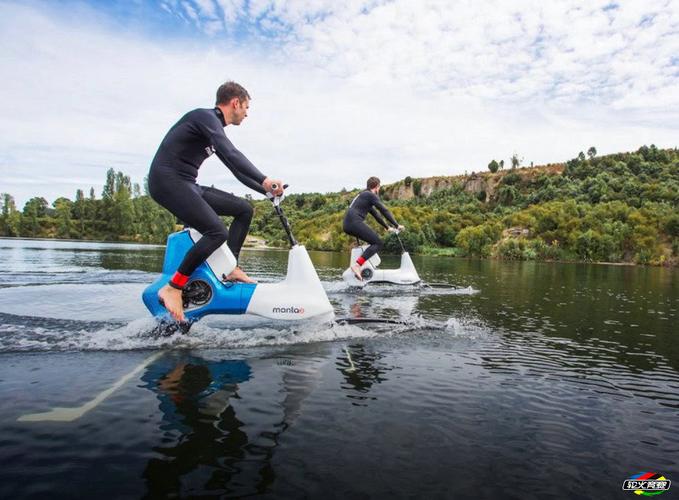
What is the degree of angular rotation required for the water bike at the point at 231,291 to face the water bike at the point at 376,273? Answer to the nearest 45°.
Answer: approximately 45° to its left

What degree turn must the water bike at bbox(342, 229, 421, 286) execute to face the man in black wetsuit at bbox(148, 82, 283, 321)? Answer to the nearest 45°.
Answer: approximately 90° to its right

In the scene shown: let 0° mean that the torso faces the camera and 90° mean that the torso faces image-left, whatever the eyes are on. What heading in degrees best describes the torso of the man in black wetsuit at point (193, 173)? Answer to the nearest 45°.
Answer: approximately 270°

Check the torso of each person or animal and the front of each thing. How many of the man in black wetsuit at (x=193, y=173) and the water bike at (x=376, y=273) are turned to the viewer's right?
2

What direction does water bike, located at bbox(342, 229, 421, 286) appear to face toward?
to the viewer's right

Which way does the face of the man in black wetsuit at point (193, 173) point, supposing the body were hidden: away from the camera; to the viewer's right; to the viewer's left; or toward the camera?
to the viewer's right

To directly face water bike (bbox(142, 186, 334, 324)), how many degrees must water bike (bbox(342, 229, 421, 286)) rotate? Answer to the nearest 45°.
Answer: approximately 90° to its right

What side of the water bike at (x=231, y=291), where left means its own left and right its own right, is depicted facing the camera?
right
